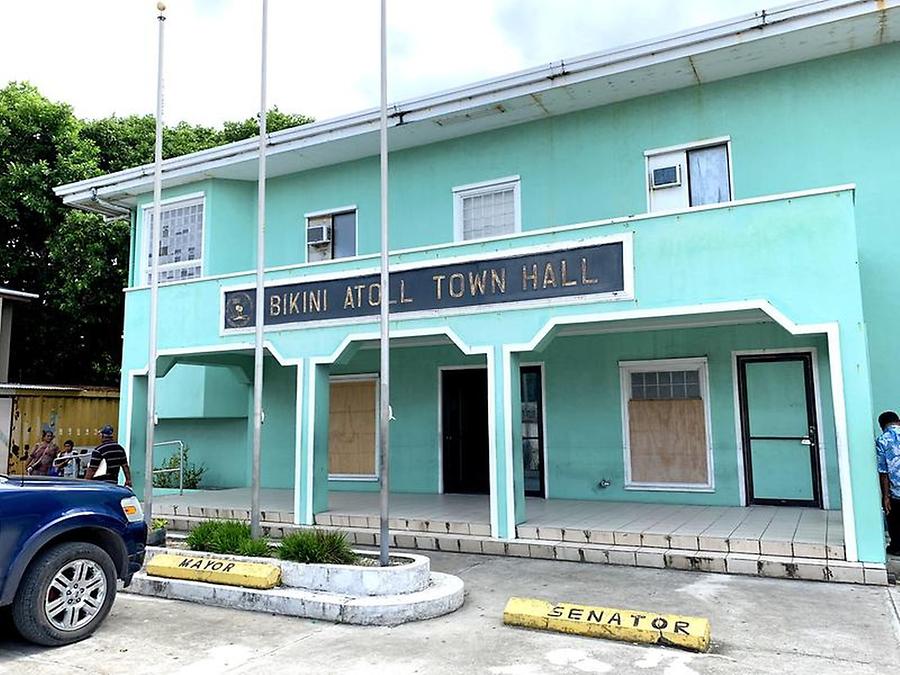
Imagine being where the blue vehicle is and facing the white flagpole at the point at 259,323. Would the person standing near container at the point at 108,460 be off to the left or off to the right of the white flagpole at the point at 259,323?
left

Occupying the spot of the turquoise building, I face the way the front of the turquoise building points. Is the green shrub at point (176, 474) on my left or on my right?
on my right

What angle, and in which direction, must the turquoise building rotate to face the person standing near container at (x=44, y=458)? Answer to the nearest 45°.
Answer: approximately 45° to its right

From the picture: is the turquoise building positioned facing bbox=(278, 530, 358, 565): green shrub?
yes

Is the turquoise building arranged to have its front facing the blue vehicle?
yes

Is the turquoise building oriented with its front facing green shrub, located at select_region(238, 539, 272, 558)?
yes

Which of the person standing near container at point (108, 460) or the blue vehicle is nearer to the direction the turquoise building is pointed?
the blue vehicle

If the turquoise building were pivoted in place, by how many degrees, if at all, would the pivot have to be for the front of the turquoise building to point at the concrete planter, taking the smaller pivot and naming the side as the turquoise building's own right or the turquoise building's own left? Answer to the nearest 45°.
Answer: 0° — it already faces it

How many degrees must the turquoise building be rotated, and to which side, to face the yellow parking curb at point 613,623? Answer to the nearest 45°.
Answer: approximately 45° to its left

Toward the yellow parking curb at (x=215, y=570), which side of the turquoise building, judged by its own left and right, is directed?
front

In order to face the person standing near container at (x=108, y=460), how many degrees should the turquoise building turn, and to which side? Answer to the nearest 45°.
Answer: approximately 45° to its right

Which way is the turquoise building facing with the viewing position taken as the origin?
facing the viewer and to the left of the viewer

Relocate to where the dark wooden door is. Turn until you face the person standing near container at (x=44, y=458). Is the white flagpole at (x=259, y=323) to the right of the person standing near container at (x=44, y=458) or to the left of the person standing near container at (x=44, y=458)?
left

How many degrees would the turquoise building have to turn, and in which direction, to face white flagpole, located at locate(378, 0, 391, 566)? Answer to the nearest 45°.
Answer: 0° — it already faces it

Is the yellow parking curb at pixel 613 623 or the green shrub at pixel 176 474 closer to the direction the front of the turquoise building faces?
the yellow parking curb

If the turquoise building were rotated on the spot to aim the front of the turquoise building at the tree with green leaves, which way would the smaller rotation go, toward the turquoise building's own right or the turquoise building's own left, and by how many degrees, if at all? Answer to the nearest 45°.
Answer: approximately 90° to the turquoise building's own right

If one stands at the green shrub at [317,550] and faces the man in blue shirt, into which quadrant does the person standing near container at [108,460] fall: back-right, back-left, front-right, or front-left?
back-left
